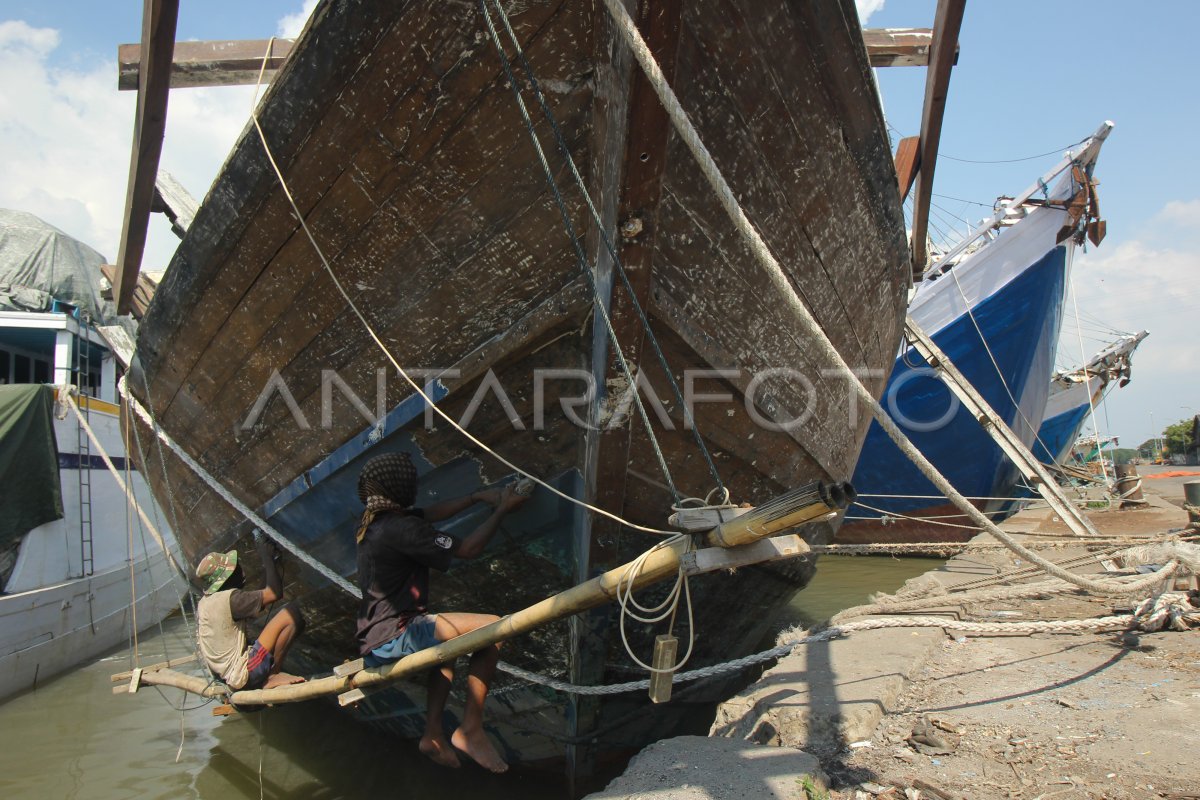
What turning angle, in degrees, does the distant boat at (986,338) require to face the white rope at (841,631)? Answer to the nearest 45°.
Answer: approximately 45° to its right

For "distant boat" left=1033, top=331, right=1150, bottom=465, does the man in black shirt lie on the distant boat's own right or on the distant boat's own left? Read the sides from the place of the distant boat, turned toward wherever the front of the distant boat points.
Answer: on the distant boat's own right

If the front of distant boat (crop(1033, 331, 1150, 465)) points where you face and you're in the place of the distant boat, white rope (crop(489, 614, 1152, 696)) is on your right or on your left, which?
on your right

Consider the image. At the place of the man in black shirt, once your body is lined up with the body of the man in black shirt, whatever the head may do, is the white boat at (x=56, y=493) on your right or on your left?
on your left

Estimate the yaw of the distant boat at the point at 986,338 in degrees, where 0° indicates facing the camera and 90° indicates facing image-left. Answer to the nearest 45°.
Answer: approximately 315°

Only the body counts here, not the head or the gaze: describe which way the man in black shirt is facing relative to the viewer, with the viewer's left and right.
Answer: facing away from the viewer and to the right of the viewer

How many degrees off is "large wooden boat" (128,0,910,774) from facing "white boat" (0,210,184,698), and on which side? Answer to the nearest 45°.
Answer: approximately 135° to its right
